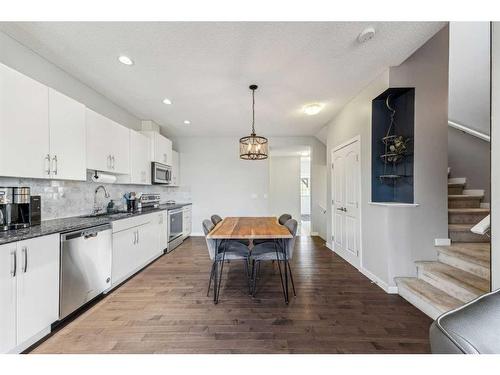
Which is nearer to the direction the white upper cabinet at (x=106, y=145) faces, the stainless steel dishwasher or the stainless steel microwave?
the stainless steel dishwasher

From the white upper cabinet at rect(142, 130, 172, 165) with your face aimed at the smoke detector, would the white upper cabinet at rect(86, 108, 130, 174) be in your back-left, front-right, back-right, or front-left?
front-right

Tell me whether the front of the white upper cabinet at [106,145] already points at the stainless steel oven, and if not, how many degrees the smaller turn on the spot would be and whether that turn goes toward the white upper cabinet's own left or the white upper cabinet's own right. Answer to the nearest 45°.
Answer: approximately 90° to the white upper cabinet's own left

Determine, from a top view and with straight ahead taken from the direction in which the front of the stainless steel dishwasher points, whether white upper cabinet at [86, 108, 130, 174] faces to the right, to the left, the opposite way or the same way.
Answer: the same way

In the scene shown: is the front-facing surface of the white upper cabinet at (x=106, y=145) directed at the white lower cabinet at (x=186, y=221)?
no

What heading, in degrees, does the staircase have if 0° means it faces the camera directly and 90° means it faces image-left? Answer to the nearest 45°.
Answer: approximately 45°

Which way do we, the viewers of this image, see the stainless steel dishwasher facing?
facing the viewer and to the right of the viewer

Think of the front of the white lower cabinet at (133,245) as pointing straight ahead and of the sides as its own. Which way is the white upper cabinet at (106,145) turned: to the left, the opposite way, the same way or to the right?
the same way

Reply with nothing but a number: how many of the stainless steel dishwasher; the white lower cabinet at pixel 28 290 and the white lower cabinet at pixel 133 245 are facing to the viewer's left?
0

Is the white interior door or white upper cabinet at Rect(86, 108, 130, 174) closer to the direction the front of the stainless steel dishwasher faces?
the white interior door

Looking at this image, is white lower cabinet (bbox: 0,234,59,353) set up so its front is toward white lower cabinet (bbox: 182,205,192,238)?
no

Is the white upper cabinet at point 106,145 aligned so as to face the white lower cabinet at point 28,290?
no

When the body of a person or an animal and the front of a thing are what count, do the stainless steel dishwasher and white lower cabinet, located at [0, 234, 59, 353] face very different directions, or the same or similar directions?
same or similar directions

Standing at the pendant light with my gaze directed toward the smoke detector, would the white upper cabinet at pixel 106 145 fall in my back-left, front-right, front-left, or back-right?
back-right
